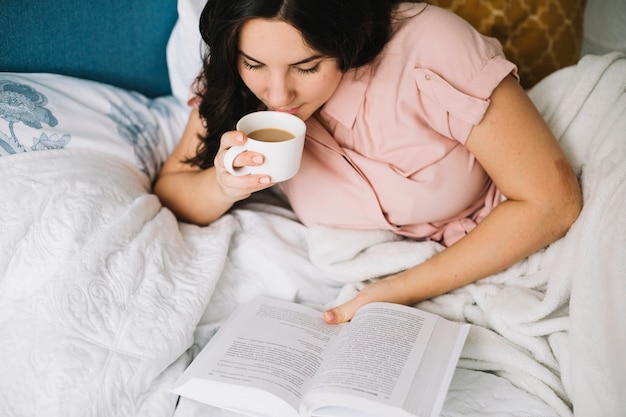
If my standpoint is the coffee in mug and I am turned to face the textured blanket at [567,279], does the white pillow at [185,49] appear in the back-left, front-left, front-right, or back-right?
back-left

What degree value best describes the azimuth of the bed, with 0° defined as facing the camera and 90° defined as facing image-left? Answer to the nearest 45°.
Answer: approximately 0°
